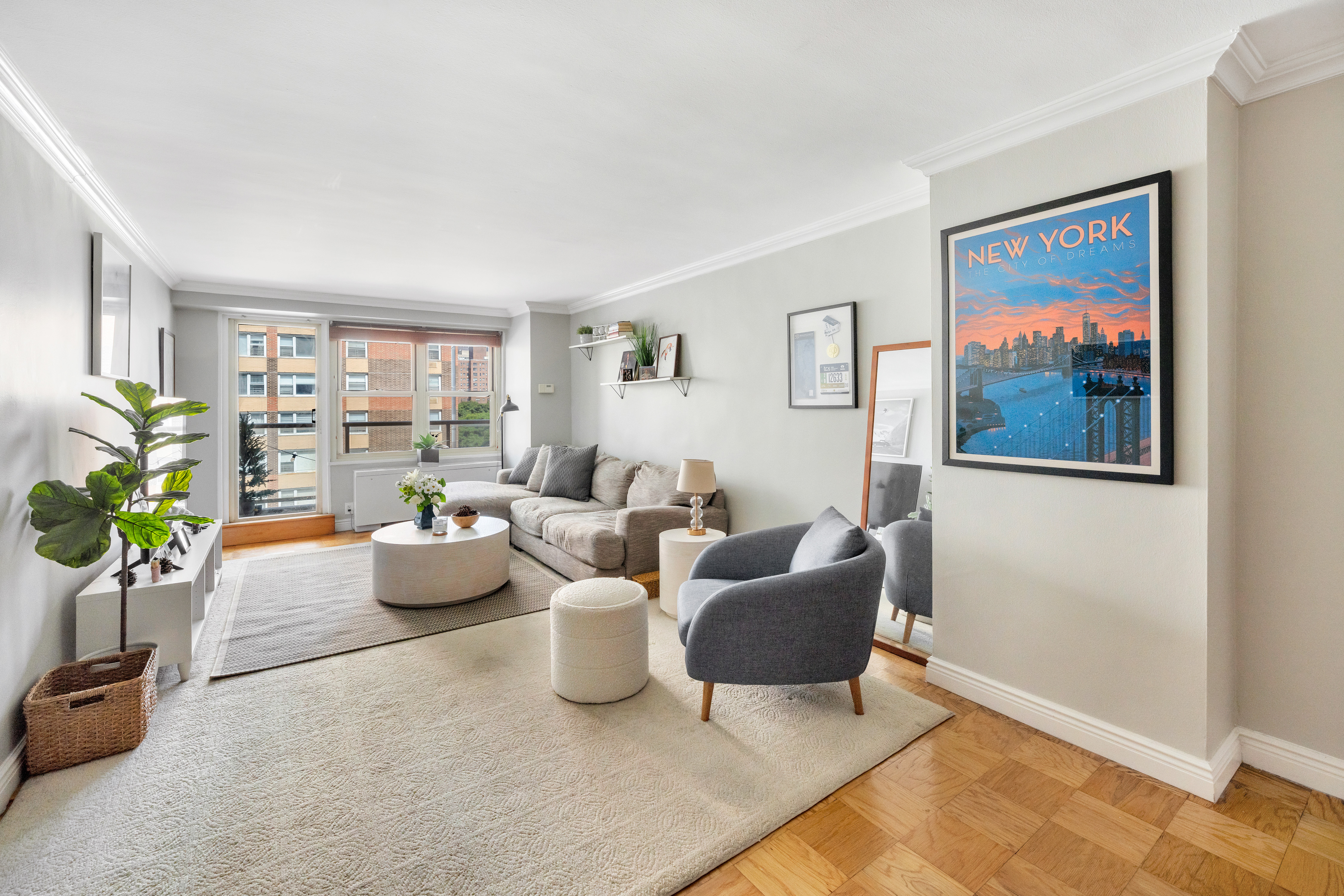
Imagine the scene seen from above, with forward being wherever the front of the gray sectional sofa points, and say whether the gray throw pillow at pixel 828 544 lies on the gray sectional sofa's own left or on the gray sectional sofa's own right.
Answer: on the gray sectional sofa's own left

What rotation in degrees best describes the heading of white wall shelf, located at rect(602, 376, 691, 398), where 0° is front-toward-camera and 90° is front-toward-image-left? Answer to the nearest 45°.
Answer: approximately 45°

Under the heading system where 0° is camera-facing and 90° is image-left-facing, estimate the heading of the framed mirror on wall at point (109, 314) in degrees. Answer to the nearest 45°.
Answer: approximately 270°

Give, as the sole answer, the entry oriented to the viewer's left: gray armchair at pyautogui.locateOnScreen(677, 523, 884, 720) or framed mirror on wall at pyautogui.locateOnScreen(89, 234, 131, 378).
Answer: the gray armchair

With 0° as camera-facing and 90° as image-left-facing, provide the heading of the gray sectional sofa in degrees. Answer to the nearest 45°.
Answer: approximately 45°

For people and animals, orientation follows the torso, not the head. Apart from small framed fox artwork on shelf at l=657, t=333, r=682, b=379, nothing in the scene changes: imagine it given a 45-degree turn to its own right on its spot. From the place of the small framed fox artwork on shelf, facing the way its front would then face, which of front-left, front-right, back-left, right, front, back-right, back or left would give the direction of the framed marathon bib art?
back-left

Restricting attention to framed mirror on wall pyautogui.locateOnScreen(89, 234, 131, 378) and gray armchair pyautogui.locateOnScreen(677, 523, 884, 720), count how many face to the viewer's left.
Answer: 1

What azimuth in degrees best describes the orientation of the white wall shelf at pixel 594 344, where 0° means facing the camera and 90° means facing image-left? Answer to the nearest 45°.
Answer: approximately 45°

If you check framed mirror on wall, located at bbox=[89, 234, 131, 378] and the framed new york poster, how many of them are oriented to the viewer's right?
1
